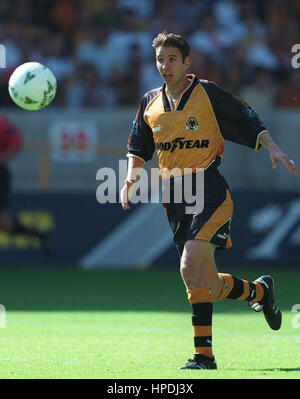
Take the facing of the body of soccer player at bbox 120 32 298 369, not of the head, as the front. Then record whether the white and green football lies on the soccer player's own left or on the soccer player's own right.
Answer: on the soccer player's own right

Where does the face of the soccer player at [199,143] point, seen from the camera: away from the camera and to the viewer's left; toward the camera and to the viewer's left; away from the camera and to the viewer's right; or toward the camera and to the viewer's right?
toward the camera and to the viewer's left

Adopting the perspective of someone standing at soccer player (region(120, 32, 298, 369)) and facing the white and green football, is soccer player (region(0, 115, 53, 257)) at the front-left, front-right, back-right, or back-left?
front-right

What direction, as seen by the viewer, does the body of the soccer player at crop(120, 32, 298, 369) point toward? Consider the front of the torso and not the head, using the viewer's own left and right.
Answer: facing the viewer and to the left of the viewer

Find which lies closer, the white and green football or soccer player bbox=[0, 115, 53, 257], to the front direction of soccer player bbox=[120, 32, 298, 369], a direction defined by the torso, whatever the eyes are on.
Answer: the white and green football
